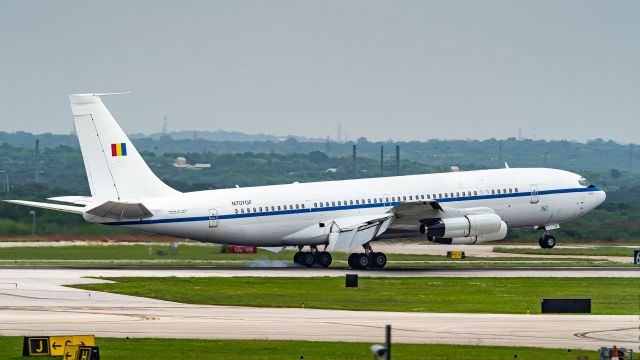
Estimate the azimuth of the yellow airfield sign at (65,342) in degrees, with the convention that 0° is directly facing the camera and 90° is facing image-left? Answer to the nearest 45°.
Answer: approximately 0°
